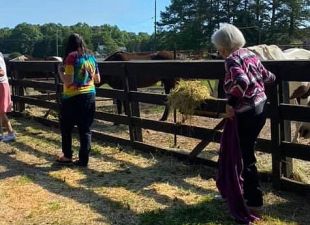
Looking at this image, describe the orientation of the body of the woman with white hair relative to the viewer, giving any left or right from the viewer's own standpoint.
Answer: facing away from the viewer and to the left of the viewer

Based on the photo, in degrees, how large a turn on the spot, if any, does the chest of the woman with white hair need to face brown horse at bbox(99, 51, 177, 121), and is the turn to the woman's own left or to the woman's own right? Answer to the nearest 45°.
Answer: approximately 45° to the woman's own right

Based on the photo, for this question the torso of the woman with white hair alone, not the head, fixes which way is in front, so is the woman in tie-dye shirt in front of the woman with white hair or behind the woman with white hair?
in front

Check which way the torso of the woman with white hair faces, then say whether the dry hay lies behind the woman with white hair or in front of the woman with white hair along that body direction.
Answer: in front
